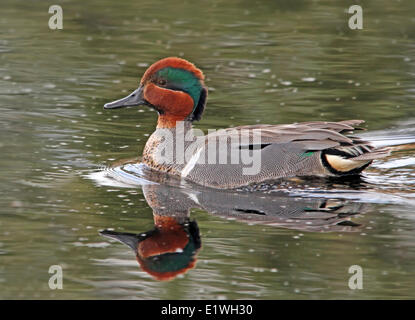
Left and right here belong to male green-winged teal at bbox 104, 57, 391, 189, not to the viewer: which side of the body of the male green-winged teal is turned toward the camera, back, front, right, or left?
left
